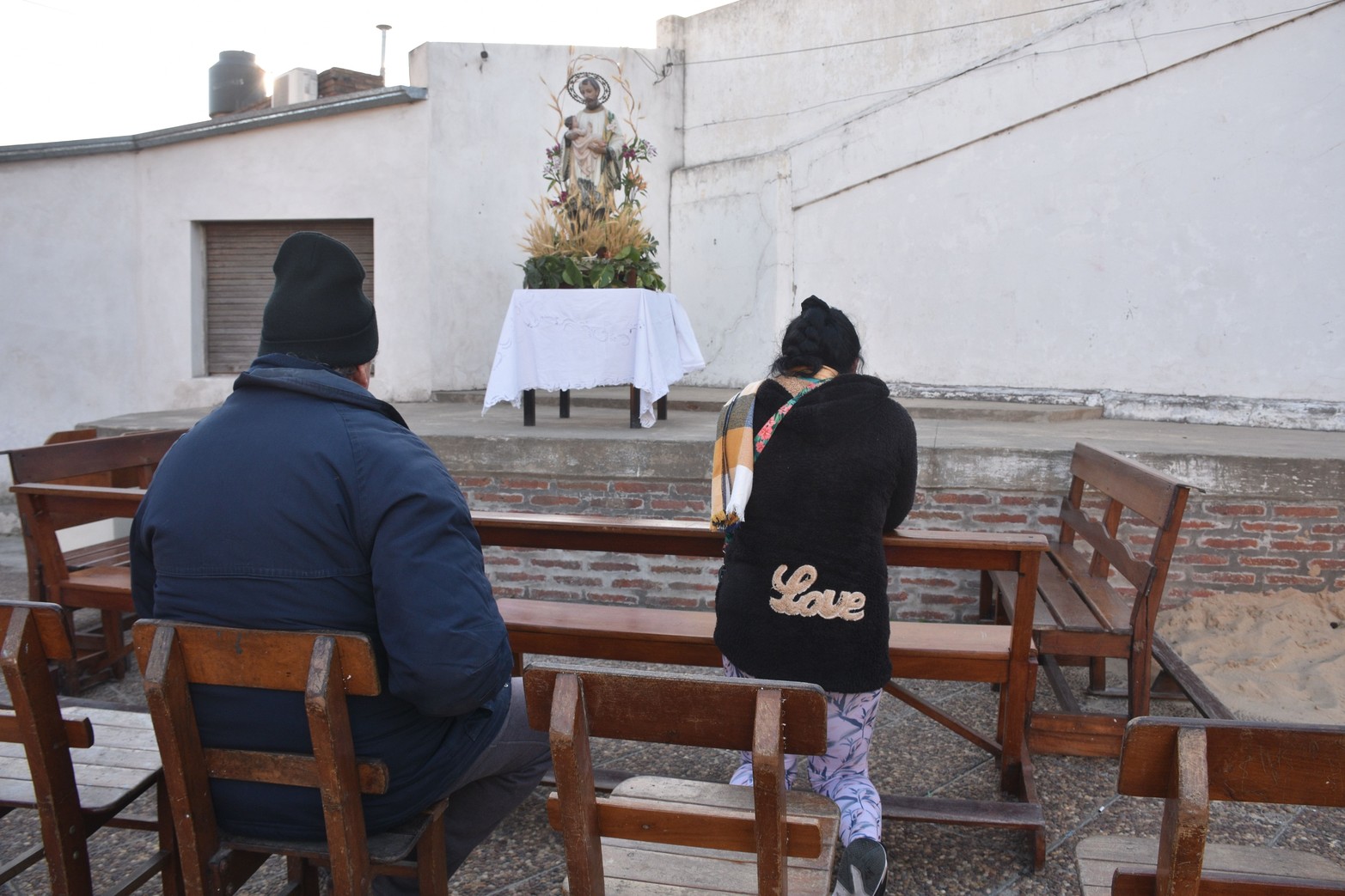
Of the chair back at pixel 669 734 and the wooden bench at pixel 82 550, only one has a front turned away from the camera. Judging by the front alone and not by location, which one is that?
the chair back

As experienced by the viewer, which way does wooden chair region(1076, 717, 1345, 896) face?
facing away from the viewer

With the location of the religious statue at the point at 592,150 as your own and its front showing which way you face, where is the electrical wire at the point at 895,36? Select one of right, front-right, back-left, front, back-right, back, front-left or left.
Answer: back-left

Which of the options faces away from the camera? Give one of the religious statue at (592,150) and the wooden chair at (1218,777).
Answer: the wooden chair

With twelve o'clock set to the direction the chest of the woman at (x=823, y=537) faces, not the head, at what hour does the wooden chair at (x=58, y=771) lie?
The wooden chair is roughly at 8 o'clock from the woman.

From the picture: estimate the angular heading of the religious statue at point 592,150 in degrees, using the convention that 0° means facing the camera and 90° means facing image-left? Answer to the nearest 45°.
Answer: approximately 0°

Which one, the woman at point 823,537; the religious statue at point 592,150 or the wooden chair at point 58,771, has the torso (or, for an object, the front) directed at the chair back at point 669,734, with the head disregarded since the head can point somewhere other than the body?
the religious statue

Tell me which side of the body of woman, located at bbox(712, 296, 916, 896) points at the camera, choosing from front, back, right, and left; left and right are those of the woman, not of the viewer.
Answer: back

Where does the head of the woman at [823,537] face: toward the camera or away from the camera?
away from the camera

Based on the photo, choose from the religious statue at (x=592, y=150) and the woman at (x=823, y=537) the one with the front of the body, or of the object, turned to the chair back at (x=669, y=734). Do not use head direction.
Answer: the religious statue

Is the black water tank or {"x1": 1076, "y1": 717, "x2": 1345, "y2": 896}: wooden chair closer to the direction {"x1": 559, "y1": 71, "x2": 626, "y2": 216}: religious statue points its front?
the wooden chair

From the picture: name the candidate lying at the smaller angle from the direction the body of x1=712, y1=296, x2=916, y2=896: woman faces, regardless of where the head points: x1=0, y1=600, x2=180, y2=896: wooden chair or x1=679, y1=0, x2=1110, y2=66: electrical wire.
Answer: the electrical wire

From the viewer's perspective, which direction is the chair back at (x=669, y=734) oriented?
away from the camera

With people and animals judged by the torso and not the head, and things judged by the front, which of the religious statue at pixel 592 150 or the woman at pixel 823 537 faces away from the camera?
the woman
